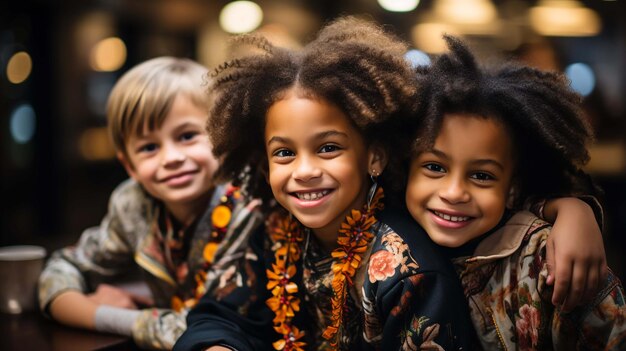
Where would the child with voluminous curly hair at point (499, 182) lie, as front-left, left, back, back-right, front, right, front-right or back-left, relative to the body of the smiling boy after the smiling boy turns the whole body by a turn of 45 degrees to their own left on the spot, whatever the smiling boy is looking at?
front

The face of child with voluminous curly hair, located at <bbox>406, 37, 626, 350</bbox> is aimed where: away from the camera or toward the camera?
toward the camera

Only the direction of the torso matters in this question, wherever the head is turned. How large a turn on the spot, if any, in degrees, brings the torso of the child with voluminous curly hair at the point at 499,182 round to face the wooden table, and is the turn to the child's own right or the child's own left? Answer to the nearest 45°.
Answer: approximately 45° to the child's own right

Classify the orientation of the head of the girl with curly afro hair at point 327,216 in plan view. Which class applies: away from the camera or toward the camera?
toward the camera

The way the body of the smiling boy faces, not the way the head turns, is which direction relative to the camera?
toward the camera

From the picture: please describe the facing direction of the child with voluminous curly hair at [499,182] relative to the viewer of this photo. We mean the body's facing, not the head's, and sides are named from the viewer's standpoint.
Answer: facing the viewer and to the left of the viewer
